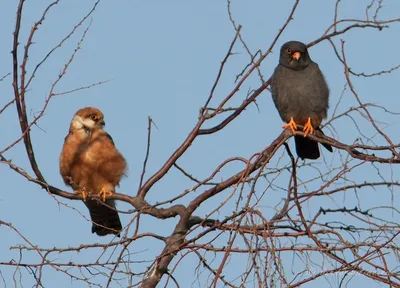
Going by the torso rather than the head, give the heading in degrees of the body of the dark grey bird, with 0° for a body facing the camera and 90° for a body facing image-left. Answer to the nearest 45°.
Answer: approximately 0°

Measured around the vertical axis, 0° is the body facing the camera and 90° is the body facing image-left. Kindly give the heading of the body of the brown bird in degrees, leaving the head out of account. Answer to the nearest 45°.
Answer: approximately 0°

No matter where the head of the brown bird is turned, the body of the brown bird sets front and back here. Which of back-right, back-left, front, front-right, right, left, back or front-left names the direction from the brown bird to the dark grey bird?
front-left

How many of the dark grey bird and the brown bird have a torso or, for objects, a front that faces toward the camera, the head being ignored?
2

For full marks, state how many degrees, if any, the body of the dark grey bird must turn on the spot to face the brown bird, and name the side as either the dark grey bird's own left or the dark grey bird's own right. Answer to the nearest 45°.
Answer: approximately 90° to the dark grey bird's own right
